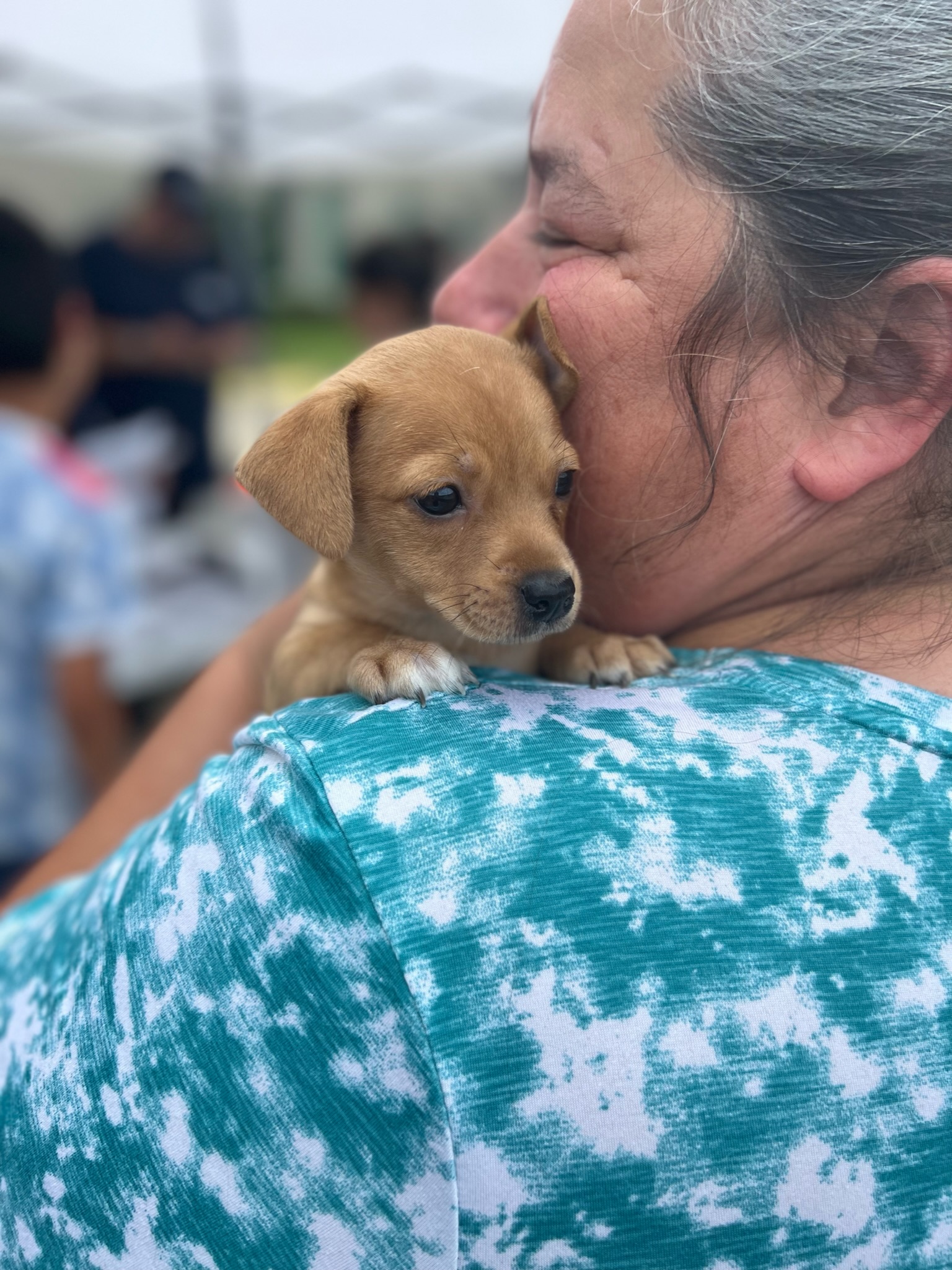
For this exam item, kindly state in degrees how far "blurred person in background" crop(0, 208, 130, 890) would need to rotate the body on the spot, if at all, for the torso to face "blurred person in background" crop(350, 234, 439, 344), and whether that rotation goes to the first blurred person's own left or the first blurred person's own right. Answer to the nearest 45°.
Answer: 0° — they already face them

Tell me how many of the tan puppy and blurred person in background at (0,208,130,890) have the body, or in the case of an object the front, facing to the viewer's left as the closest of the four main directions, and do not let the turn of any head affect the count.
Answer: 0

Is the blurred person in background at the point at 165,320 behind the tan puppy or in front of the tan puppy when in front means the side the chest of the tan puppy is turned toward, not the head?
behind

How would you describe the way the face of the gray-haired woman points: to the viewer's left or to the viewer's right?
to the viewer's left

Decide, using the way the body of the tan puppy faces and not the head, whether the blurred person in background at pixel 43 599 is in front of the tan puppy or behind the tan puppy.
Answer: behind

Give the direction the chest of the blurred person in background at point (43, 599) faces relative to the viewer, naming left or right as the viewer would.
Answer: facing away from the viewer and to the right of the viewer

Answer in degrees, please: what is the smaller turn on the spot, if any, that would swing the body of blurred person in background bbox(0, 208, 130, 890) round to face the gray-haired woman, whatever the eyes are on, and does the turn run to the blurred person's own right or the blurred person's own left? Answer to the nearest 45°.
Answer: approximately 135° to the blurred person's own right

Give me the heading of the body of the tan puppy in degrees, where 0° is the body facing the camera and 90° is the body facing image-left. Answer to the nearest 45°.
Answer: approximately 315°
